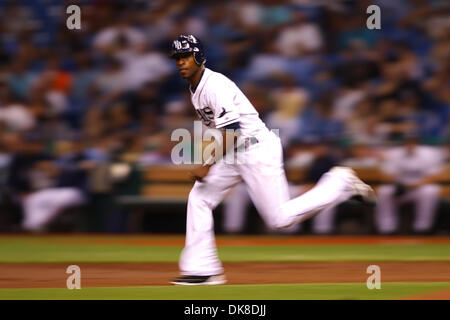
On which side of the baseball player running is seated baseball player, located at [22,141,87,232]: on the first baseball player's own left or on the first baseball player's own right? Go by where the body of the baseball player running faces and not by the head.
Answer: on the first baseball player's own right

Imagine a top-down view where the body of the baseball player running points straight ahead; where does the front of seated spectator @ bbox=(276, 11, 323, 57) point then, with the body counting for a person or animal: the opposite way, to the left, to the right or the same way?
to the left

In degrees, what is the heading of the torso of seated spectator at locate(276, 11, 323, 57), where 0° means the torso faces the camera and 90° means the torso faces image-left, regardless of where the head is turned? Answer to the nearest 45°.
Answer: approximately 0°

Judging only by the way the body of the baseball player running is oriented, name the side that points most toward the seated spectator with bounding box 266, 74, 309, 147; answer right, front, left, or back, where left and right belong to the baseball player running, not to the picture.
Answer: right

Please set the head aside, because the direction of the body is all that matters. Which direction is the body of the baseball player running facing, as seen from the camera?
to the viewer's left

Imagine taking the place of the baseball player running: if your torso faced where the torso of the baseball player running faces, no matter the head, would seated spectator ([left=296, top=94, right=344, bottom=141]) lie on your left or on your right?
on your right
